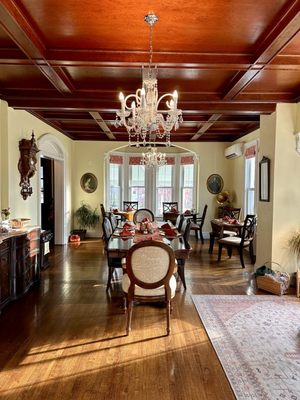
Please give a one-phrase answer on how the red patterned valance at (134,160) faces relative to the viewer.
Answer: facing the viewer

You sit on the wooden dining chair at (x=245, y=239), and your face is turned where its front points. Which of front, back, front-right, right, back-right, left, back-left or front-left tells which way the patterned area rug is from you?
back-left

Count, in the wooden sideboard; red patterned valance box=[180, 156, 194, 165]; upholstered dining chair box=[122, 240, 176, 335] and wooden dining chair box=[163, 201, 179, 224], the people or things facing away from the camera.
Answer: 1

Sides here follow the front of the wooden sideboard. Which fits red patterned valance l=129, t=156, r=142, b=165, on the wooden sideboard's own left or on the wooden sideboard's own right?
on the wooden sideboard's own left

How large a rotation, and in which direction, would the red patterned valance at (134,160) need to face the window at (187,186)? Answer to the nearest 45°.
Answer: approximately 90° to its left

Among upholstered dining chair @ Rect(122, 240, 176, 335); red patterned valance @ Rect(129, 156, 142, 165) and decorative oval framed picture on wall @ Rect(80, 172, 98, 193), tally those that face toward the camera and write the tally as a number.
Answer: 2

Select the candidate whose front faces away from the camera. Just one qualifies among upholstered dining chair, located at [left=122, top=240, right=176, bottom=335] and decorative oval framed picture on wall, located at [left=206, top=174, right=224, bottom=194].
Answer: the upholstered dining chair

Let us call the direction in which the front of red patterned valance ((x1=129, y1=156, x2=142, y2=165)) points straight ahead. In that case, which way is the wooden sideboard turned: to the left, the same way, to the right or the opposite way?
to the left

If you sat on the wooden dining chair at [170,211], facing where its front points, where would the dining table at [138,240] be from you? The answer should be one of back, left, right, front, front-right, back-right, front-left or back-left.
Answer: front

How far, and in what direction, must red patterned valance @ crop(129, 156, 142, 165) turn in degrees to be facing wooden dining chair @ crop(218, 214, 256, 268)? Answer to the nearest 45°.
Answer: approximately 45° to its left

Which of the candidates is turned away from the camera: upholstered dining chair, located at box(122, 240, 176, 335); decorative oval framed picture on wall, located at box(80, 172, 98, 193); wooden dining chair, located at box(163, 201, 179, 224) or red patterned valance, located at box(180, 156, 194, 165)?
the upholstered dining chair

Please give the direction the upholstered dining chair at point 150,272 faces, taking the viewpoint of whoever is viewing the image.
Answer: facing away from the viewer

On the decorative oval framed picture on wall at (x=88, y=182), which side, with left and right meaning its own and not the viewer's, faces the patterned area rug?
front

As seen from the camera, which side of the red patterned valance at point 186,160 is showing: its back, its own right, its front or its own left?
front

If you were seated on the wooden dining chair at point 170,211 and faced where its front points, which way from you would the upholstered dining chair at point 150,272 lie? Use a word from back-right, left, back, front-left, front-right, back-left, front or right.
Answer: front

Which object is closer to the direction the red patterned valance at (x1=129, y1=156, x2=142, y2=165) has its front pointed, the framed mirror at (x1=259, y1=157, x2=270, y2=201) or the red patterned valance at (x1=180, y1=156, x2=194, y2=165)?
the framed mirror

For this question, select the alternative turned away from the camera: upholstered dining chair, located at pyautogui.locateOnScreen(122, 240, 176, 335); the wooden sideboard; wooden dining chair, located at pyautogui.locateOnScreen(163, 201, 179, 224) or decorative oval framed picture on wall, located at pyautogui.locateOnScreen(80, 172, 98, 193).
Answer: the upholstered dining chair

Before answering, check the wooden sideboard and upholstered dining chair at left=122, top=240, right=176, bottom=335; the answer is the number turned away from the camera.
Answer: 1
